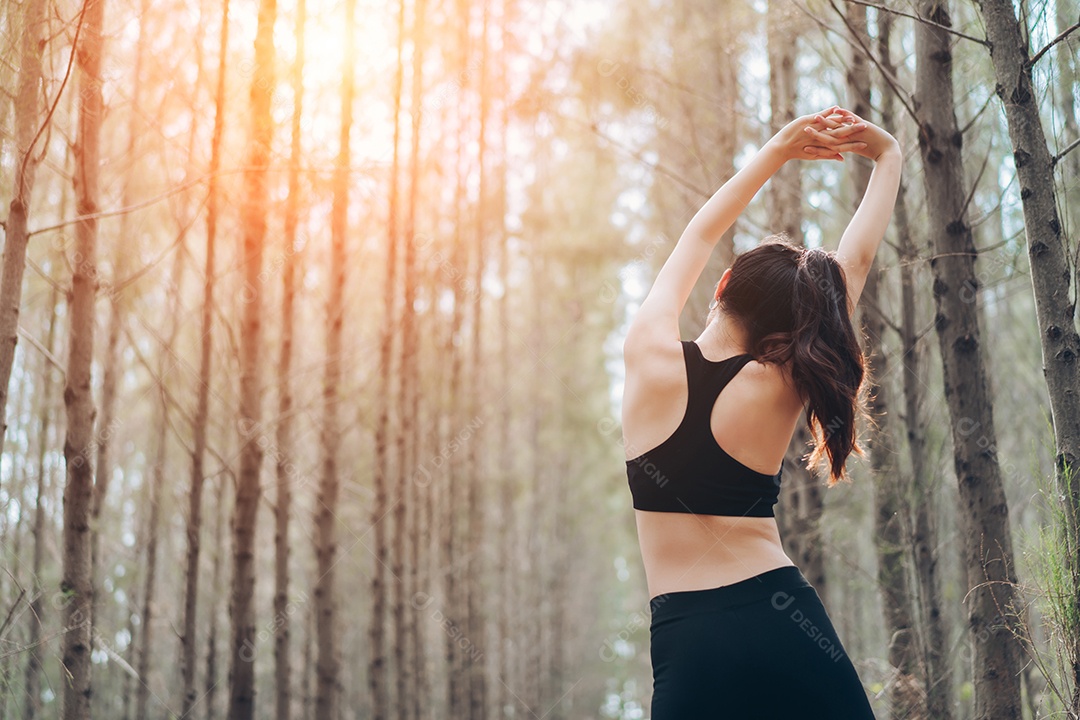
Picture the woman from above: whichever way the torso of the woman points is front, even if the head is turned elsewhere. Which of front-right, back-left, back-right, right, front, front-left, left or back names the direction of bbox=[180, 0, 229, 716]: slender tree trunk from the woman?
front-left

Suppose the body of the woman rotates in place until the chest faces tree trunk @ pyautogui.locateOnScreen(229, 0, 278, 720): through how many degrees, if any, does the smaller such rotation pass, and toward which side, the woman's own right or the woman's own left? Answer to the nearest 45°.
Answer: approximately 45° to the woman's own left

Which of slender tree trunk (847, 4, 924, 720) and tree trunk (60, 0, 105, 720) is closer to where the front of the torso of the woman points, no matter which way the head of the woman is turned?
the slender tree trunk

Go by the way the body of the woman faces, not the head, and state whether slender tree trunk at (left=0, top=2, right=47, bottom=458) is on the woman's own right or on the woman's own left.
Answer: on the woman's own left

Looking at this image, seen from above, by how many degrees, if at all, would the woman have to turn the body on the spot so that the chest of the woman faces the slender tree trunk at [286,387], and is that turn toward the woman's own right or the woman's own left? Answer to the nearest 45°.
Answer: approximately 45° to the woman's own left

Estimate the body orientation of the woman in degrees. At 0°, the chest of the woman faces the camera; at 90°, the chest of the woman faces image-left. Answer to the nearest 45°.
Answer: approximately 180°

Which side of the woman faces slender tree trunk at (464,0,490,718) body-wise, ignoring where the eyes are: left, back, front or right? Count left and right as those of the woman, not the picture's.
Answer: front

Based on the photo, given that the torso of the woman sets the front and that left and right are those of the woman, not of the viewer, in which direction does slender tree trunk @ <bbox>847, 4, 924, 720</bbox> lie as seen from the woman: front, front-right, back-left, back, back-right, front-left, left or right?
front
